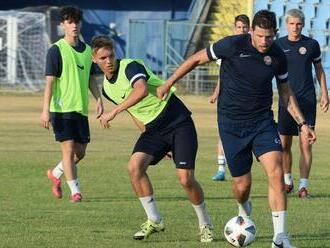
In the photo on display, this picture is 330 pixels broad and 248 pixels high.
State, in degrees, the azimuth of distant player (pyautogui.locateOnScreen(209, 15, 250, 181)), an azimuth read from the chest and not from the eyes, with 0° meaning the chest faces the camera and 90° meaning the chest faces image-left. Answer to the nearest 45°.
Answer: approximately 45°

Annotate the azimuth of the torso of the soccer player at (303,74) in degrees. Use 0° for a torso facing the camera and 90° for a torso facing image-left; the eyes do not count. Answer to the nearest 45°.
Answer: approximately 0°

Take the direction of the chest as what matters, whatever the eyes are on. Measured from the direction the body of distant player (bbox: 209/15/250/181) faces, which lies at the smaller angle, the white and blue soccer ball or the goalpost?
the white and blue soccer ball

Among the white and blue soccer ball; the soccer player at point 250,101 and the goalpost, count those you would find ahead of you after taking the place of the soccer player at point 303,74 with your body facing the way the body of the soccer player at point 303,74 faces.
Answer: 2

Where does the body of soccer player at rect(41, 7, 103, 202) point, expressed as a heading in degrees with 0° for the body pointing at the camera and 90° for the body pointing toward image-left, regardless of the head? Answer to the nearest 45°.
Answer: approximately 315°
